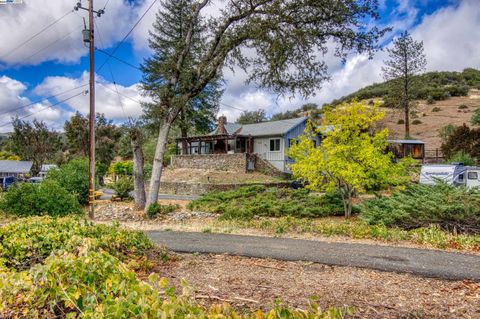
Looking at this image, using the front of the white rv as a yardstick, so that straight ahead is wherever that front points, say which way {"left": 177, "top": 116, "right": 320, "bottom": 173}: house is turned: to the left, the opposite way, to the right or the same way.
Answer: to the left

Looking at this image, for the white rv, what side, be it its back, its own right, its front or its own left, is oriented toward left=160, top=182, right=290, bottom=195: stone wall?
front

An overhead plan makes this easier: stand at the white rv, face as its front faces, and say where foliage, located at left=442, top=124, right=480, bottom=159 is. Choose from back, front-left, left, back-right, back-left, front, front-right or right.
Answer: right

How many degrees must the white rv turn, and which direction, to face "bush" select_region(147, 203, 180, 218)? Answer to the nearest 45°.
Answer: approximately 45° to its left

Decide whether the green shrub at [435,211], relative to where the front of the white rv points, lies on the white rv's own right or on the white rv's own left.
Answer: on the white rv's own left

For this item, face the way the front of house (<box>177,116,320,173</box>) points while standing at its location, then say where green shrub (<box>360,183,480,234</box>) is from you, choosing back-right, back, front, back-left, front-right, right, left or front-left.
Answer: front-left

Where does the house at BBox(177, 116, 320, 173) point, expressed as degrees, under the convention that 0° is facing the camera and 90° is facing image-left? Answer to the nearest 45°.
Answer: approximately 45°

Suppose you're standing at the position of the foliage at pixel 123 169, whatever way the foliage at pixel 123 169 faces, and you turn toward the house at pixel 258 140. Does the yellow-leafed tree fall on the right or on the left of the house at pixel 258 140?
right

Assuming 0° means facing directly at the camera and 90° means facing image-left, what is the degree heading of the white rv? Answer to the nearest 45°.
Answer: approximately 90°

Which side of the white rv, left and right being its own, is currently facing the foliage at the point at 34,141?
front

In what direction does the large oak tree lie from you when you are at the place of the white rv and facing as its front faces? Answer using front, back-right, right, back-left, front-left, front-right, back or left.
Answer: front-left
